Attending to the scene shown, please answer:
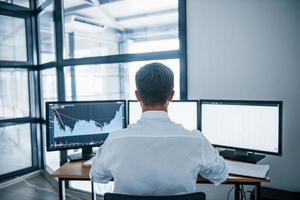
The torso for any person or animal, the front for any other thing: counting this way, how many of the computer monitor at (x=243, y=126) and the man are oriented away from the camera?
1

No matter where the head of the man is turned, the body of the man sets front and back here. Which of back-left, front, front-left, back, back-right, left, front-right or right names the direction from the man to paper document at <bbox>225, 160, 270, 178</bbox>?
front-right

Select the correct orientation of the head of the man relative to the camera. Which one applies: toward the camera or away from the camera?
away from the camera

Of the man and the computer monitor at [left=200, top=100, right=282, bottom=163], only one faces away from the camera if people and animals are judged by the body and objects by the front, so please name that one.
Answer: the man

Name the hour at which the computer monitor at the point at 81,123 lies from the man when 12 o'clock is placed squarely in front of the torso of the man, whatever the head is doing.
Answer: The computer monitor is roughly at 11 o'clock from the man.

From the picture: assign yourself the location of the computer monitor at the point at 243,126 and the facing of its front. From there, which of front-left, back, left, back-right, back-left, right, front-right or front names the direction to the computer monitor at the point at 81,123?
front-right

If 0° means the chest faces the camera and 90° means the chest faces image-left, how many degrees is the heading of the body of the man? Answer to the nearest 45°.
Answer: approximately 180°

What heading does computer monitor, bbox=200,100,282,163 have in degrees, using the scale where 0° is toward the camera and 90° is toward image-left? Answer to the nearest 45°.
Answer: approximately 45°
